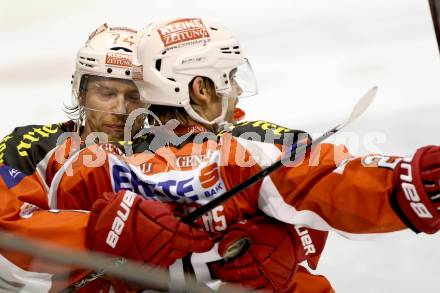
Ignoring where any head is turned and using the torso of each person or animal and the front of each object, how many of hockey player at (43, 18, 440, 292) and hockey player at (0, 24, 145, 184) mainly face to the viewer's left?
0

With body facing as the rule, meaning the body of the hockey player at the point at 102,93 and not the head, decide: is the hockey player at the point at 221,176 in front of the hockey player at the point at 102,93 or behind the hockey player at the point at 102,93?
in front

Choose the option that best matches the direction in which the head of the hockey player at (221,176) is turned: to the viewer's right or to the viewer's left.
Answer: to the viewer's right

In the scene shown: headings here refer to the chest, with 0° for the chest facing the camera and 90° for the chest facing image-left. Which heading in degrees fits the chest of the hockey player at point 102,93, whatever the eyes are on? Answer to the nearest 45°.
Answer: approximately 315°
